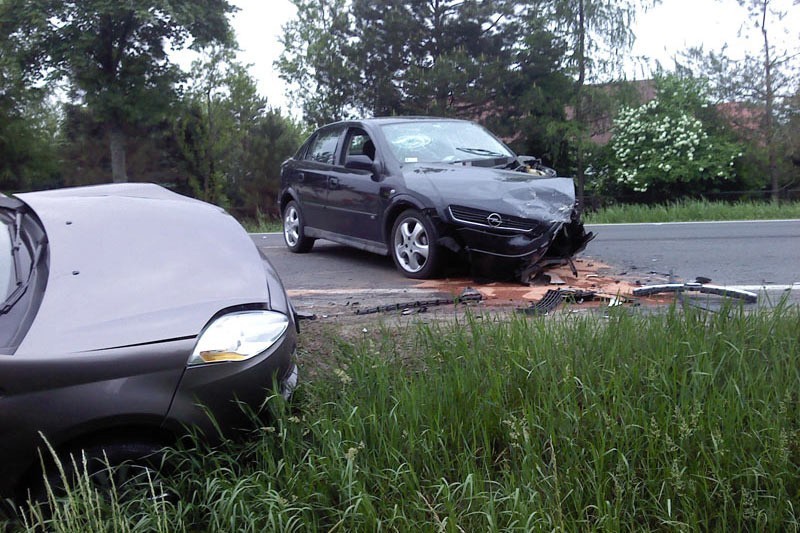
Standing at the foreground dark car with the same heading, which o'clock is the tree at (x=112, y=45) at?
The tree is roughly at 9 o'clock from the foreground dark car.

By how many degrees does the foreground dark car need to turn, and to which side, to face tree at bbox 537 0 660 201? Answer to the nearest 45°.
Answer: approximately 45° to its left

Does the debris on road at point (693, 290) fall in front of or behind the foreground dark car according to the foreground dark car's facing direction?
in front

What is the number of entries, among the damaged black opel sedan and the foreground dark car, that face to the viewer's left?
0

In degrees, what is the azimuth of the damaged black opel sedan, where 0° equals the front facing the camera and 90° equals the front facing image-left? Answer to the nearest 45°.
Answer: approximately 315°

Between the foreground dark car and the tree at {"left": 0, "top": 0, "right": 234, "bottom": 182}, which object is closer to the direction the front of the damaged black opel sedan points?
the foreground dark car

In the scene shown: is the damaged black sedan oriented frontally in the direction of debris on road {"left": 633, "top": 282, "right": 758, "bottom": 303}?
yes

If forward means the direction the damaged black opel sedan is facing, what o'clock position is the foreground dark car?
The foreground dark car is roughly at 2 o'clock from the damaged black opel sedan.

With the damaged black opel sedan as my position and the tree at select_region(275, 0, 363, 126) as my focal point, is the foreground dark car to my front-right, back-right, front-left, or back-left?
back-left

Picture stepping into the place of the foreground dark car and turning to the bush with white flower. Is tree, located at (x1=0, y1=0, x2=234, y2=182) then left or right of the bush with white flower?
left

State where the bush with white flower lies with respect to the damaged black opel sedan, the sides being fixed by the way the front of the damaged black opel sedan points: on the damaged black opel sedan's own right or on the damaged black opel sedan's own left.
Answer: on the damaged black opel sedan's own left

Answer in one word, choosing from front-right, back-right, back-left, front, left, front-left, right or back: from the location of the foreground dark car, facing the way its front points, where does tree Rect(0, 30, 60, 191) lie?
left

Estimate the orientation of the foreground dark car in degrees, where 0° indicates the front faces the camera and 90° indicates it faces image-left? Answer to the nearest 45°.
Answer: approximately 270°

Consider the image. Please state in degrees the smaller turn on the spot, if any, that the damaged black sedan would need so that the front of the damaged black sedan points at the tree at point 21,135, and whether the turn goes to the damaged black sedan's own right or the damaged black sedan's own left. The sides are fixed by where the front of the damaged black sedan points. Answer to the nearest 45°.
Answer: approximately 180°
